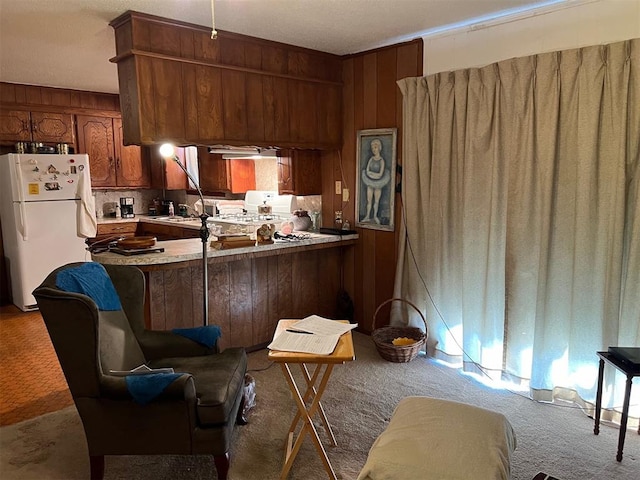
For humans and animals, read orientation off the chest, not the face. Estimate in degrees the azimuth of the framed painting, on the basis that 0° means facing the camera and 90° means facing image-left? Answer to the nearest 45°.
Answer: approximately 45°

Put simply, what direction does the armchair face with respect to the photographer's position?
facing to the right of the viewer

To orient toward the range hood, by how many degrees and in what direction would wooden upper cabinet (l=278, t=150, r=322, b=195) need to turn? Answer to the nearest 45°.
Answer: approximately 45° to its right

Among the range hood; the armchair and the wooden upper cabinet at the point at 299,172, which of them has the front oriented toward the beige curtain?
the armchair

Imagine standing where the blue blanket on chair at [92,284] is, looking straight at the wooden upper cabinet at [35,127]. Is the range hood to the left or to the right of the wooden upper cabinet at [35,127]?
right

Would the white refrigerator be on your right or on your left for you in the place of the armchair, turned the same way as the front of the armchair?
on your left

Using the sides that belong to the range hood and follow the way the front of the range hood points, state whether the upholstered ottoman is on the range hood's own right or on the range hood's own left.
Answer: on the range hood's own left

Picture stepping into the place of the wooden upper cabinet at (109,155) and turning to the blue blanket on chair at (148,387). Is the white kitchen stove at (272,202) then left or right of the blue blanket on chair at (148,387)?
left

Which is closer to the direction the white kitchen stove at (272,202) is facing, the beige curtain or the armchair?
the armchair

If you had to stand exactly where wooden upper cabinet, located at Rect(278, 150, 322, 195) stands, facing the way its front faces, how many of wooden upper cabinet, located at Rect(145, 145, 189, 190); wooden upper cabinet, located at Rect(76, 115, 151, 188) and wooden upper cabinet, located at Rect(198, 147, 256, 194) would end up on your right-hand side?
3
